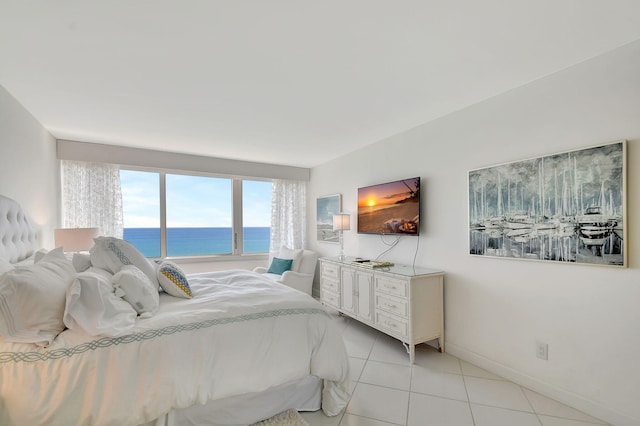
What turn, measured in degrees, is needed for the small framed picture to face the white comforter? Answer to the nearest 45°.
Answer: approximately 45° to its left

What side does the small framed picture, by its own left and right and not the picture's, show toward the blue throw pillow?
front

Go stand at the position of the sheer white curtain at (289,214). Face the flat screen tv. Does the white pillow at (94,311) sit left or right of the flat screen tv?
right

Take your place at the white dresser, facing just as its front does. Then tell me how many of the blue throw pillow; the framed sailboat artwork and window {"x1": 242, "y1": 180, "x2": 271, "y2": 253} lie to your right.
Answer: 2

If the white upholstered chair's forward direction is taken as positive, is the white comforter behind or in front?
in front

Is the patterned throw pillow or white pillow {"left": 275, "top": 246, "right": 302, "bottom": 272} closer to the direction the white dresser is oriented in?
the patterned throw pillow

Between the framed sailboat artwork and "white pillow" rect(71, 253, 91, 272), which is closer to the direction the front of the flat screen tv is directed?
the white pillow

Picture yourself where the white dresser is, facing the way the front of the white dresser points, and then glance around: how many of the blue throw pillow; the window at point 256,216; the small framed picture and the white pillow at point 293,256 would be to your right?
4

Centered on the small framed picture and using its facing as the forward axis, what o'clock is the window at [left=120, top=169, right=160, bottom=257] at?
The window is roughly at 1 o'clock from the small framed picture.

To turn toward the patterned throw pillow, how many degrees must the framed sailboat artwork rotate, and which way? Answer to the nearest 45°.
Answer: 0° — it already faces it

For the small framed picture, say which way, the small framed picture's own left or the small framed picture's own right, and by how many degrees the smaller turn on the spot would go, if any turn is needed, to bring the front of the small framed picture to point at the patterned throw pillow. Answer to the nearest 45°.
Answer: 0° — it already faces it

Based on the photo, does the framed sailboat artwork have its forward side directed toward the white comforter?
yes

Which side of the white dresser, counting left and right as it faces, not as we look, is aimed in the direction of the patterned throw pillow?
front

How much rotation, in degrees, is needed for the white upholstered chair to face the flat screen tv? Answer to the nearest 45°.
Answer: approximately 90° to its left

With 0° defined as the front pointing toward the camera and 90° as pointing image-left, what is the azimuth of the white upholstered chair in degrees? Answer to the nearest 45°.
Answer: approximately 45°

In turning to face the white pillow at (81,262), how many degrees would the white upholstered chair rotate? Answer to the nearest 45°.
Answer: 0° — it already faces it
